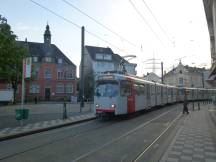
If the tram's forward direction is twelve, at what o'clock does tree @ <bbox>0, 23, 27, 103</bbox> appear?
The tree is roughly at 3 o'clock from the tram.

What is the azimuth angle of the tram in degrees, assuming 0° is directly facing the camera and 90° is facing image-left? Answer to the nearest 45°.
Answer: approximately 45°
